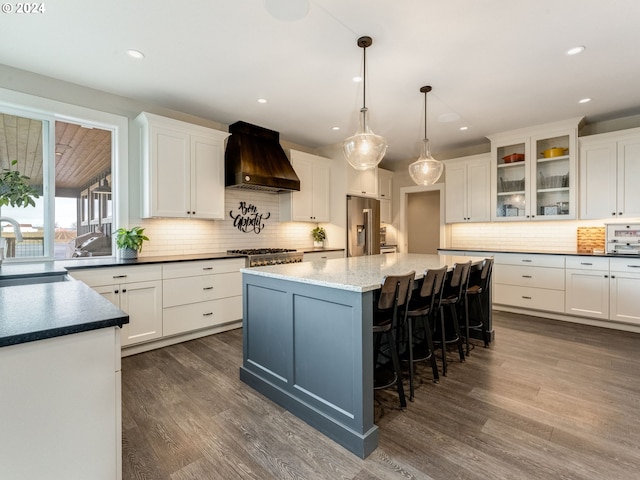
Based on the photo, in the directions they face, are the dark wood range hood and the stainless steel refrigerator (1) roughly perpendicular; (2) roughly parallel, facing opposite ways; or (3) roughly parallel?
roughly parallel

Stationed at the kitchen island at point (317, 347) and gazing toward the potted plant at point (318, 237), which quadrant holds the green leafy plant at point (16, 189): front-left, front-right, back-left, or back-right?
front-left

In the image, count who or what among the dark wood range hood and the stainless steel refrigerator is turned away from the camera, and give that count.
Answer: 0

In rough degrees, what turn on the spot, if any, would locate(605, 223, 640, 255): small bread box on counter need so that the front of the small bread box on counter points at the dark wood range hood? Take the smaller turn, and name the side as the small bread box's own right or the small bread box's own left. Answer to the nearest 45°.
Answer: approximately 45° to the small bread box's own right

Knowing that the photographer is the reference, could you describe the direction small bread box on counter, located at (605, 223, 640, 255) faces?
facing the viewer

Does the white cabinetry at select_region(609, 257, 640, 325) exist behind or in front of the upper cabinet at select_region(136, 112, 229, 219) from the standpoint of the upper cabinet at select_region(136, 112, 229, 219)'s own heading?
in front

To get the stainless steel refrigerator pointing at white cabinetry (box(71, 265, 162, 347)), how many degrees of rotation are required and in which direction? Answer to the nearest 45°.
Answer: approximately 90° to its right

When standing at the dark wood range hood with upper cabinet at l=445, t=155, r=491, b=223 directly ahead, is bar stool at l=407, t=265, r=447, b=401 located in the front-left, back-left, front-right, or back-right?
front-right

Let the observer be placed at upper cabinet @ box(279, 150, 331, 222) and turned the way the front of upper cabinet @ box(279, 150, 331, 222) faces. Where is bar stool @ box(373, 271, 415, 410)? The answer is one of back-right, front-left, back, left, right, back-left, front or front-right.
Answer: front-right

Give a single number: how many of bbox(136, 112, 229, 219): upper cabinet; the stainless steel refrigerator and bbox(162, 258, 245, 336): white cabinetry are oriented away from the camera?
0

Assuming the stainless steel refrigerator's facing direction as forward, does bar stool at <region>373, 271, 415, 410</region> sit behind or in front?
in front

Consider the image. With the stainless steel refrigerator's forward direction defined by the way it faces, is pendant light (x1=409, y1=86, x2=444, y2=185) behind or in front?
in front

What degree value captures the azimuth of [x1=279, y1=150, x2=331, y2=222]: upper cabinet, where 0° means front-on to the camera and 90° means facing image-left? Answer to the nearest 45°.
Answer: approximately 315°

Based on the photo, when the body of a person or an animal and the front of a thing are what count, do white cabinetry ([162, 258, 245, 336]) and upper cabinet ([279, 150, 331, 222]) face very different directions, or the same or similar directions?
same or similar directions

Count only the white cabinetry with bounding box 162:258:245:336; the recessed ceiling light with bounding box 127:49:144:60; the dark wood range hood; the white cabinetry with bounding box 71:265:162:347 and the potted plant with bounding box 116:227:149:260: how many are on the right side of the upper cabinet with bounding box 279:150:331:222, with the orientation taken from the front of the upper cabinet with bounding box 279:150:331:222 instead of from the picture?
5

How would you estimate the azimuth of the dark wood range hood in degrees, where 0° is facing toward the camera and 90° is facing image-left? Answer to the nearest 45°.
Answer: approximately 315°

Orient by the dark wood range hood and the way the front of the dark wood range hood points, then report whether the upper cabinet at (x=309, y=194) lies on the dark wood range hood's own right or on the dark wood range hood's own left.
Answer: on the dark wood range hood's own left

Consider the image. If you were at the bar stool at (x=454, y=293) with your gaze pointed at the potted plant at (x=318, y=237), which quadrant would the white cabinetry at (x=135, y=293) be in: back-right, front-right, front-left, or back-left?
front-left

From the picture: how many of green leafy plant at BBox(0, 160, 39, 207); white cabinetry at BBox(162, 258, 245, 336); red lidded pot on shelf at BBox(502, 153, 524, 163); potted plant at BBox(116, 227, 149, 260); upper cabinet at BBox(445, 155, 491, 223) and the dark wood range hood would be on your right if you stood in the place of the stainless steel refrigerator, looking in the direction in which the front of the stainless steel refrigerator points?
4

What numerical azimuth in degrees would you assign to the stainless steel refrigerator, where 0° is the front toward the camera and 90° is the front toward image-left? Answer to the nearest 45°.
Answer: approximately 315°
